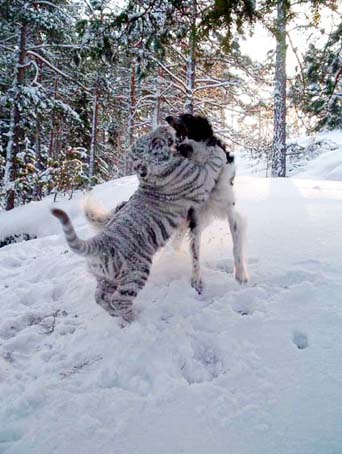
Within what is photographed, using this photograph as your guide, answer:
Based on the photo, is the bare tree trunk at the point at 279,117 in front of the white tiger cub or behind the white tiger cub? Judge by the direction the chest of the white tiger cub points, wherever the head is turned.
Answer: in front

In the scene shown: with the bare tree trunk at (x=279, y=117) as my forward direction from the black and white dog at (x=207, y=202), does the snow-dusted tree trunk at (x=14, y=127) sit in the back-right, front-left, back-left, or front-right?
front-left

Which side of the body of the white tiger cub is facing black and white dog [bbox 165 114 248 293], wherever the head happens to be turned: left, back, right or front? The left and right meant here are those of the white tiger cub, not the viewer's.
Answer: front

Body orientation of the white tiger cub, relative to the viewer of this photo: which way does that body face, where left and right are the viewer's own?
facing away from the viewer and to the right of the viewer

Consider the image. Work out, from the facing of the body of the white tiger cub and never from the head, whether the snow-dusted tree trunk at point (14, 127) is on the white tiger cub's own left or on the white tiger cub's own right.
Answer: on the white tiger cub's own left
